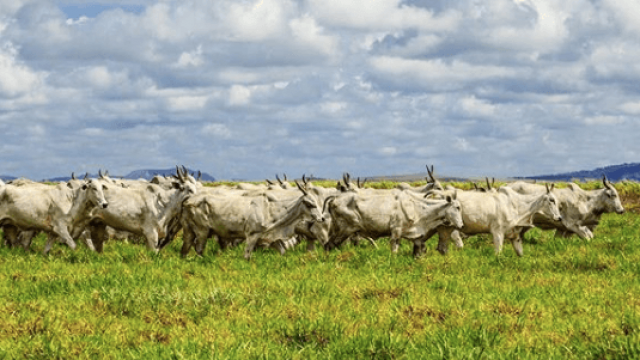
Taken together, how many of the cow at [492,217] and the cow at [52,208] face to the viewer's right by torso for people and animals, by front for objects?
2

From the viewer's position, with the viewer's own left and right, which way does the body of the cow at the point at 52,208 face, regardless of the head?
facing to the right of the viewer

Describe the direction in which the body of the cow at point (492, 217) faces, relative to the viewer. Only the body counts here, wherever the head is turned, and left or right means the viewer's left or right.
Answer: facing to the right of the viewer

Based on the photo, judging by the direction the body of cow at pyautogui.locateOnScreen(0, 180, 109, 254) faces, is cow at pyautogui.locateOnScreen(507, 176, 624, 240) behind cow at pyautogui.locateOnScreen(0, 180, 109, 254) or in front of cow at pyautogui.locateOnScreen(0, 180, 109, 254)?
in front

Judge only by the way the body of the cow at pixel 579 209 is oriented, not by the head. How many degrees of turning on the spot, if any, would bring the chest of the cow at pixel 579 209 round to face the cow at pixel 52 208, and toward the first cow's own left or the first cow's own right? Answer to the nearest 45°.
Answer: approximately 135° to the first cow's own right

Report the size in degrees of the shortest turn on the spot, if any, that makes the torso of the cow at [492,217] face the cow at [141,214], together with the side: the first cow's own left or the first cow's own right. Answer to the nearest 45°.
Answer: approximately 180°

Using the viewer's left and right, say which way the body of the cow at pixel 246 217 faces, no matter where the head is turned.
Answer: facing to the right of the viewer

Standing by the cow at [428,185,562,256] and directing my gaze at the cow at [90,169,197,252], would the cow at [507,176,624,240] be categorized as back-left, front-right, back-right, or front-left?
back-right

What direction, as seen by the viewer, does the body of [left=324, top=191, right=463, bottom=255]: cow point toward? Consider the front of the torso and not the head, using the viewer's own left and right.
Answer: facing to the right of the viewer

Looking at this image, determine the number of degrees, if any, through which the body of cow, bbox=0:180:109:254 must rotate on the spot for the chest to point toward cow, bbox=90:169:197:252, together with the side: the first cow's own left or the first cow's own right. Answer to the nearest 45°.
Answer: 0° — it already faces it

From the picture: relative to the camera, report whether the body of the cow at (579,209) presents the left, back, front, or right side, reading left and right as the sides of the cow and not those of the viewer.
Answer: right
